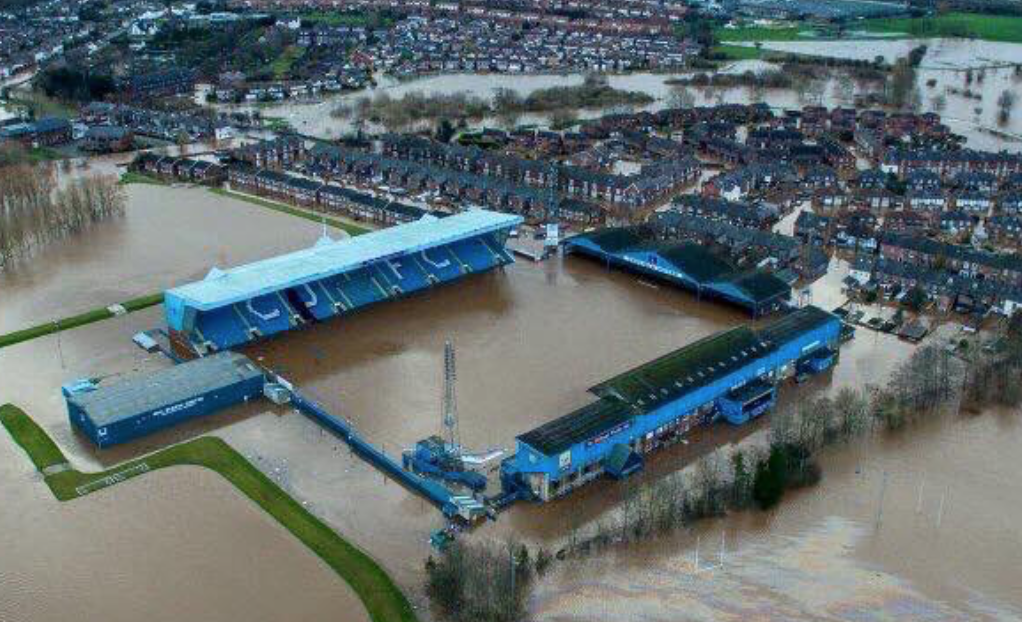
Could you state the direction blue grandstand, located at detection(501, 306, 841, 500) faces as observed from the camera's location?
facing away from the viewer and to the left of the viewer

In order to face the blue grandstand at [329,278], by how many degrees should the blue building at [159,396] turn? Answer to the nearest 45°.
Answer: approximately 90° to its left

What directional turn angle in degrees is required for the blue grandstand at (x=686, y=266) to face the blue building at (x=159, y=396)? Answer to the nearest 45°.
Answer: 0° — it already faces it

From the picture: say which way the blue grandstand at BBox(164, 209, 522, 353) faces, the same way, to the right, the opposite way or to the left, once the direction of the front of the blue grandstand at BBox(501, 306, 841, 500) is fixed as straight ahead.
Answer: the opposite way

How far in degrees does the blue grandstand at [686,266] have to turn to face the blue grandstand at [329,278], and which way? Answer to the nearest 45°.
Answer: approximately 45° to its right

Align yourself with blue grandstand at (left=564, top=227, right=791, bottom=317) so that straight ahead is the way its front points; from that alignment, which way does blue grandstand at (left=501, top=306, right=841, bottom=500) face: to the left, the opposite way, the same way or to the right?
to the right

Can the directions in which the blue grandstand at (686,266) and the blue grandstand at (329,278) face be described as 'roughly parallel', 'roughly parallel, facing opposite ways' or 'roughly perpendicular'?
roughly perpendicular
